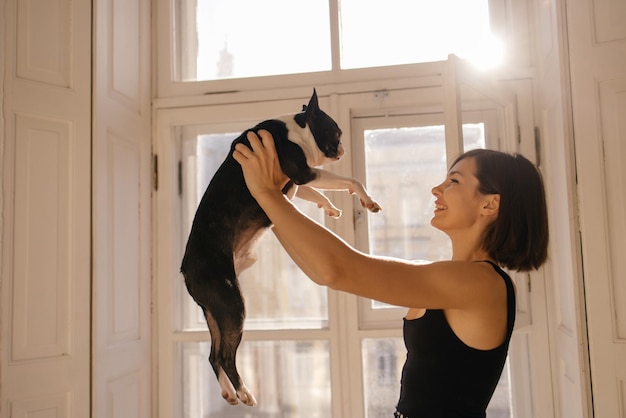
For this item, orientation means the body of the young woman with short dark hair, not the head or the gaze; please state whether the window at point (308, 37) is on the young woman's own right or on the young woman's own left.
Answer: on the young woman's own right

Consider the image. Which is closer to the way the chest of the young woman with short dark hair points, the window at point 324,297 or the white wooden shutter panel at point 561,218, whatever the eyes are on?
the window

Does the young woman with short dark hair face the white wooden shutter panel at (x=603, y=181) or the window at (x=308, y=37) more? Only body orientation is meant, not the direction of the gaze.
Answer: the window

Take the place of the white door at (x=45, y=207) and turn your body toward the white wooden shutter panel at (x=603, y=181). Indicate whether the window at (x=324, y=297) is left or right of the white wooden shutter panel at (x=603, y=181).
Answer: left

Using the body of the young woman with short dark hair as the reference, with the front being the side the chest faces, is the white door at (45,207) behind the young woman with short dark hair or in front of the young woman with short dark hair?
in front

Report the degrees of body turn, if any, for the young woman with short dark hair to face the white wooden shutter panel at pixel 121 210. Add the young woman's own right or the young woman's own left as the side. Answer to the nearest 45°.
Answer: approximately 45° to the young woman's own right

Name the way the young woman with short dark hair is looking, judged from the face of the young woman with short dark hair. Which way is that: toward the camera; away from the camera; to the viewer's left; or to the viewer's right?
to the viewer's left

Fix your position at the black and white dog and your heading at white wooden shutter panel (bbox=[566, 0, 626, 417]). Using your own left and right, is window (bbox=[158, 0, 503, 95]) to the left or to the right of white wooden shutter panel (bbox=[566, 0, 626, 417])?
left

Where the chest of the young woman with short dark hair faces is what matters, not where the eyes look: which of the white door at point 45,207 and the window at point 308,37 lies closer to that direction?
the white door

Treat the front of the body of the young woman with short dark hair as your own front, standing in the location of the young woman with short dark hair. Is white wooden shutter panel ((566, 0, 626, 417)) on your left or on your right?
on your right

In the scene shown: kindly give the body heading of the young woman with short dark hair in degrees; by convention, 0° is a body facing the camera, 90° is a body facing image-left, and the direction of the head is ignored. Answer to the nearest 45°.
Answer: approximately 90°

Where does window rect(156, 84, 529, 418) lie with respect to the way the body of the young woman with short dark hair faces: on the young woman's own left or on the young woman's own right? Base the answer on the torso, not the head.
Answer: on the young woman's own right
